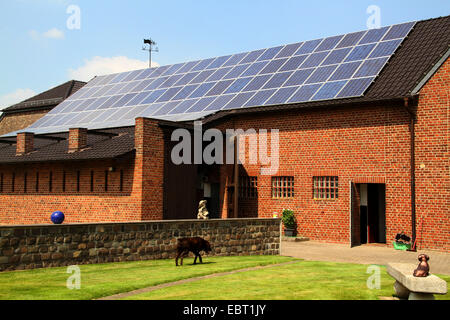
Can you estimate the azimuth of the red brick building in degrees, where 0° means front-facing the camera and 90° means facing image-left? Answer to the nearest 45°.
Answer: approximately 45°

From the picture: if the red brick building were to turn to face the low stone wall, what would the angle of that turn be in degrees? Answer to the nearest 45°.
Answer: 0° — it already faces it

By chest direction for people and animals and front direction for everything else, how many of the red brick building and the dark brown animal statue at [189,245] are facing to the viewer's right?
1

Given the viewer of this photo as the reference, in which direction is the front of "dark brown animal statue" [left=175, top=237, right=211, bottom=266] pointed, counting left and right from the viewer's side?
facing to the right of the viewer

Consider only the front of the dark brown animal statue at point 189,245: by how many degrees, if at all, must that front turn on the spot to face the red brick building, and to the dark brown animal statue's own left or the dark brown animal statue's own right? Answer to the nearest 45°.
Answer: approximately 45° to the dark brown animal statue's own left

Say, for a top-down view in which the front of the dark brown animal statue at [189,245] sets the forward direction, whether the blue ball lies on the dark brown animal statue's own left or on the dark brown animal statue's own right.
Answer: on the dark brown animal statue's own left

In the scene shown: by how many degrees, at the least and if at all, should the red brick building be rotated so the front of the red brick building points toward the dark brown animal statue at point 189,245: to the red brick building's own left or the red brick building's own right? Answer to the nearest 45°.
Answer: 0° — it already faces it

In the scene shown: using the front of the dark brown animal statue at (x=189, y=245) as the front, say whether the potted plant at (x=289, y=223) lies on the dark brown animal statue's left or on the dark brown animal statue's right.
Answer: on the dark brown animal statue's left
